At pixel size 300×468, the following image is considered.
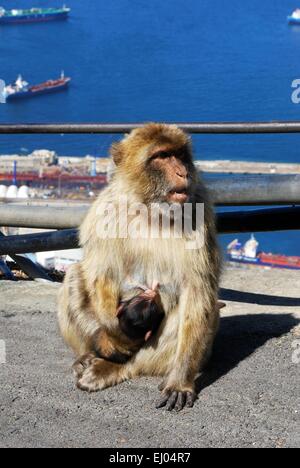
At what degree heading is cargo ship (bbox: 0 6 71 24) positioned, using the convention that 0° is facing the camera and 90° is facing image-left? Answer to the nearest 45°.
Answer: approximately 270°

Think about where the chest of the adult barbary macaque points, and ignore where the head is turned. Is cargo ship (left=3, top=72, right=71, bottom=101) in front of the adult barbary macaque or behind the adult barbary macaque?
behind

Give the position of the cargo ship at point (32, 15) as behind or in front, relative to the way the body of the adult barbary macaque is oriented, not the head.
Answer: behind

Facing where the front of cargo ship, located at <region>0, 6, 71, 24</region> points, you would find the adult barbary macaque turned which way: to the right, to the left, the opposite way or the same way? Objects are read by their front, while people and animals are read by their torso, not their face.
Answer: to the right

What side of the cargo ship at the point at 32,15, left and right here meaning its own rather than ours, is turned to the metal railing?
right

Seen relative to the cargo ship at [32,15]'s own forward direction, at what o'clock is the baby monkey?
The baby monkey is roughly at 3 o'clock from the cargo ship.

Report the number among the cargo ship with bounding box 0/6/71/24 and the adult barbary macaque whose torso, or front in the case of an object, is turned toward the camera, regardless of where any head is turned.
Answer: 1

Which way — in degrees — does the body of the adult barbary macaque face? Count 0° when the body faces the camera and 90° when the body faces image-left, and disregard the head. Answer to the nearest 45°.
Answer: approximately 0°
